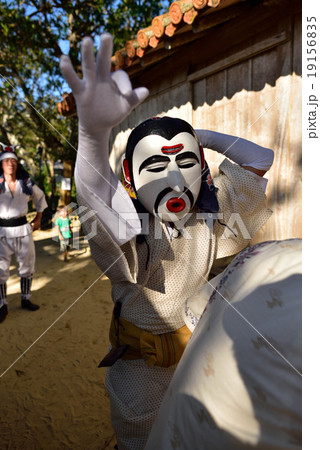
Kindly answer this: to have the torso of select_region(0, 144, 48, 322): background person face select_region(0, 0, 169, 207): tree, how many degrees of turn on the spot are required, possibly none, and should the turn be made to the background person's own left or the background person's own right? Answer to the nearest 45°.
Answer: approximately 180°

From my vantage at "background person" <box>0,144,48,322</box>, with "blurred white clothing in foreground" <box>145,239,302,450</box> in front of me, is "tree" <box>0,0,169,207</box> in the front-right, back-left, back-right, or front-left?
back-left

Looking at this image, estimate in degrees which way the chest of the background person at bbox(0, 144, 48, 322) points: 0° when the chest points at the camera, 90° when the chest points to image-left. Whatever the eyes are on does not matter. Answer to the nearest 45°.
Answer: approximately 0°

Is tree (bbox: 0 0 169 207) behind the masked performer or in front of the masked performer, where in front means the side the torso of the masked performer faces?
behind

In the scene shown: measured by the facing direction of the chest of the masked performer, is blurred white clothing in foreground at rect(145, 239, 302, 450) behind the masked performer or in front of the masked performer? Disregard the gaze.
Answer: in front

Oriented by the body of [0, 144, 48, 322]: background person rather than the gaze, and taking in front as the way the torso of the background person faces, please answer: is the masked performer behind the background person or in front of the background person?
in front

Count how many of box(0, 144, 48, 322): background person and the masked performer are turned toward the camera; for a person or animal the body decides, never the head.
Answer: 2

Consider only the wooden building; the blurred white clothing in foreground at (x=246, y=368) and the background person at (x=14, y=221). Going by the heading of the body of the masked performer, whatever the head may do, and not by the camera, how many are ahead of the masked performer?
1

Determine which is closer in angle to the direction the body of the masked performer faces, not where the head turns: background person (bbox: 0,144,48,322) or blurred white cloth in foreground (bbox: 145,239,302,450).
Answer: the blurred white cloth in foreground

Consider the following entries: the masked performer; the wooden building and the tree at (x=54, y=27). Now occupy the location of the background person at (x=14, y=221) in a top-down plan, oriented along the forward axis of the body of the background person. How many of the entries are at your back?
1

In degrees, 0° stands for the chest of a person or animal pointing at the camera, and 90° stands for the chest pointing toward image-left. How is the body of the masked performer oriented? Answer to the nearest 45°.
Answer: approximately 0°
